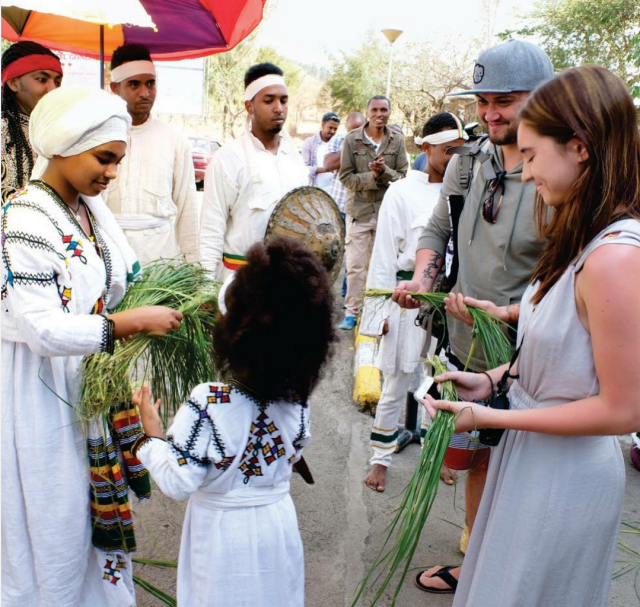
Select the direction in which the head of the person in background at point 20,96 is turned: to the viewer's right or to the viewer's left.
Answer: to the viewer's right

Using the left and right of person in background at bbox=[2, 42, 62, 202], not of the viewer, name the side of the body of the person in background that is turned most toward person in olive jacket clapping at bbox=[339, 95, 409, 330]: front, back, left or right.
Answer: left

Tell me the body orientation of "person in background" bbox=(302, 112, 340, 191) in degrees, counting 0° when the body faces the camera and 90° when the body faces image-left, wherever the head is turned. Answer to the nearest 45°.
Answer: approximately 315°

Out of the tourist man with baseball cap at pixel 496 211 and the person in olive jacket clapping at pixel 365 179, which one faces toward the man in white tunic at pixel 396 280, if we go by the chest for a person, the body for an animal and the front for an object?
the person in olive jacket clapping

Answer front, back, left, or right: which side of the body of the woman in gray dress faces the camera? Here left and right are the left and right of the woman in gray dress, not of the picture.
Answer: left

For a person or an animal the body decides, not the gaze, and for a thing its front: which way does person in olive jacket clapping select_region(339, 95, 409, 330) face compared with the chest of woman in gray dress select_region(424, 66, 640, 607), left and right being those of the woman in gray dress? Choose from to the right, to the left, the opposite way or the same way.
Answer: to the left

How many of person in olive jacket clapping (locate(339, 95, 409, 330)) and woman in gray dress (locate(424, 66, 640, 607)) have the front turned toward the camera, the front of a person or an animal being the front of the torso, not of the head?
1

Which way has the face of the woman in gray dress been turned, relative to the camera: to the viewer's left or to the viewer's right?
to the viewer's left

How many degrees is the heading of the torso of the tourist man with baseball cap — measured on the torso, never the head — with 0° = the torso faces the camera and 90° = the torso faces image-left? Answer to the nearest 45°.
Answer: approximately 45°

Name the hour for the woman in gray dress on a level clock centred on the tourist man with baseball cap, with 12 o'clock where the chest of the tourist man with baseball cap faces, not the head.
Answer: The woman in gray dress is roughly at 10 o'clock from the tourist man with baseball cap.
